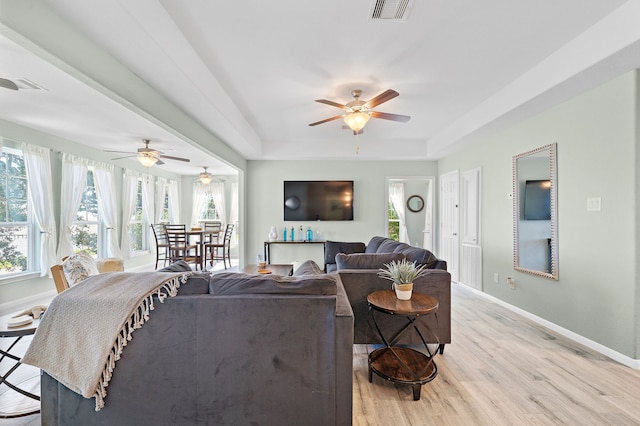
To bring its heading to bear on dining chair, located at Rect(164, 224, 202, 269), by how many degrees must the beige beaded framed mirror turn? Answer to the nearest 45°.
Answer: approximately 45° to its right

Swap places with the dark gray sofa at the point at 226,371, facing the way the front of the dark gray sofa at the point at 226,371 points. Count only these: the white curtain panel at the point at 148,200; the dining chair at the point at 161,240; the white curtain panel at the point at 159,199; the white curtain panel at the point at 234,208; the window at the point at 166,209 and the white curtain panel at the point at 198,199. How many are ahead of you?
6

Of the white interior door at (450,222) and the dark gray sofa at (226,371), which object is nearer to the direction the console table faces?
the dark gray sofa

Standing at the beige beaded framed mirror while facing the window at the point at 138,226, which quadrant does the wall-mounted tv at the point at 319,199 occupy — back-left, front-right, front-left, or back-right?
front-right

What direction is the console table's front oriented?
toward the camera

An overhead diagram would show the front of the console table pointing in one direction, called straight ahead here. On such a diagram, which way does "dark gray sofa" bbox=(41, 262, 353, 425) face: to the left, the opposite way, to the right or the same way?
the opposite way

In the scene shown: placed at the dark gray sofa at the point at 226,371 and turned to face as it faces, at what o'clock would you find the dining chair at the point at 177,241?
The dining chair is roughly at 12 o'clock from the dark gray sofa.

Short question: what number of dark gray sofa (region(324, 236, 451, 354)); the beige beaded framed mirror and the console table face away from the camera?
0

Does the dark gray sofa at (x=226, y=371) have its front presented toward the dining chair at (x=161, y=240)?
yes

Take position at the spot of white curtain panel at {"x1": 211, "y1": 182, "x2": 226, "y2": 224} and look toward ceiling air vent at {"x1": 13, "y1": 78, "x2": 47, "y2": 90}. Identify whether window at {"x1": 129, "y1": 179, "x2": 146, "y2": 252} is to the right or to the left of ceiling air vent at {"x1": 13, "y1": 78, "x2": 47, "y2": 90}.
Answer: right

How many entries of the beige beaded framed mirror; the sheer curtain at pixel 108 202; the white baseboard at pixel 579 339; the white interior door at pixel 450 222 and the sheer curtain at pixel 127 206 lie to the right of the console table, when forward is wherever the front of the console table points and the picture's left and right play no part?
2

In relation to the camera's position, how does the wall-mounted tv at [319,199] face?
facing the viewer

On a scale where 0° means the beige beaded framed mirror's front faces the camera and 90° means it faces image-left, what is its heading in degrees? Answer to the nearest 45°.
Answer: approximately 45°

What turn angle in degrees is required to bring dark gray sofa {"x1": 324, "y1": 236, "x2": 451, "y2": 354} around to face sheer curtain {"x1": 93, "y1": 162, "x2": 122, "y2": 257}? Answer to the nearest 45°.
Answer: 0° — it already faces it

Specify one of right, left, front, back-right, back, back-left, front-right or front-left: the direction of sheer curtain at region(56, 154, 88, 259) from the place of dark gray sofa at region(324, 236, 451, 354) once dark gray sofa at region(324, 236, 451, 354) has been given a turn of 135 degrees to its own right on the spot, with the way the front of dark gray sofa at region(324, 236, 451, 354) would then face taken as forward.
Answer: back-left

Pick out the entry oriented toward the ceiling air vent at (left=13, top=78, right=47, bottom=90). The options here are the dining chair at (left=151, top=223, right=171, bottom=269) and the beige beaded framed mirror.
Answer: the beige beaded framed mirror

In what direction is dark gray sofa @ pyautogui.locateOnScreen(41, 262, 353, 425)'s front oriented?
away from the camera

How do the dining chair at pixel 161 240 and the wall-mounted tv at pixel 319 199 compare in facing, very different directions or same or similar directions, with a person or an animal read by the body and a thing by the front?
very different directions
